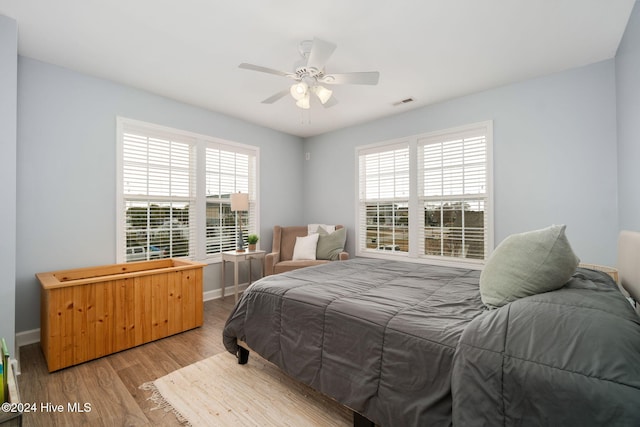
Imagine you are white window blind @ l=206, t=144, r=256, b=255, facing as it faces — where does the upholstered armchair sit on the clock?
The upholstered armchair is roughly at 11 o'clock from the white window blind.

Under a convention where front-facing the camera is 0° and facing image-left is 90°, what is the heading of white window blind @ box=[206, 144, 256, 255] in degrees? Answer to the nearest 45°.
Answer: approximately 315°

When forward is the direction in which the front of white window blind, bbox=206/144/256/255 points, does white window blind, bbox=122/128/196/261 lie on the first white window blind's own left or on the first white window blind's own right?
on the first white window blind's own right

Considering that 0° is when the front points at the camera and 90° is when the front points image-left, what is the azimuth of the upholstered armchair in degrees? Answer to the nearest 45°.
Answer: approximately 0°

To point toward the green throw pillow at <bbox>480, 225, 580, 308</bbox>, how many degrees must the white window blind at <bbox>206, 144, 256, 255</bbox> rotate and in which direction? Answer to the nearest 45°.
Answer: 0° — it already faces it

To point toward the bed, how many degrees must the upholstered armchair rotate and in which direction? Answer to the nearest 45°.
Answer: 0° — it already faces it

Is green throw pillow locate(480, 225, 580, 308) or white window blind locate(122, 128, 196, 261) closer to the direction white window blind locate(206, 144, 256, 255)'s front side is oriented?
the green throw pillow

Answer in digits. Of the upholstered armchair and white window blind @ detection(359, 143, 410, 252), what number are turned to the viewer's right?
0

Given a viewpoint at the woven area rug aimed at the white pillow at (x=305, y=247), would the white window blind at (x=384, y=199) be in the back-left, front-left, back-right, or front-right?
front-right

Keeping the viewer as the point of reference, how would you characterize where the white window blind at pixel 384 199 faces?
facing the viewer and to the left of the viewer

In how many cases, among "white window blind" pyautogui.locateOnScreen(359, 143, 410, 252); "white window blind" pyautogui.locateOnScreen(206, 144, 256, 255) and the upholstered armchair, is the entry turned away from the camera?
0

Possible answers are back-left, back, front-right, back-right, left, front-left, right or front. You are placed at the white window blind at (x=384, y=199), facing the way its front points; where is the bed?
front-left

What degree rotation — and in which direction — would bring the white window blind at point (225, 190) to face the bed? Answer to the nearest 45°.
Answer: approximately 45° to its right

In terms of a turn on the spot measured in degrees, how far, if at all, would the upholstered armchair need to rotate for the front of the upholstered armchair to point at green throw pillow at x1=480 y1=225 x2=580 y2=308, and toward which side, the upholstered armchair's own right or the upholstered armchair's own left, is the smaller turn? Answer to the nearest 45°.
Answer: approximately 45° to the upholstered armchair's own left

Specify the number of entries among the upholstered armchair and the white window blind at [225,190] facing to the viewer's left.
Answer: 0

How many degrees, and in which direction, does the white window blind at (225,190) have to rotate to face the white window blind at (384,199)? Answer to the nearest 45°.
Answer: approximately 45° to its left

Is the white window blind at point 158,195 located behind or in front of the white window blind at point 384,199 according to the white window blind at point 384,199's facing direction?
in front
